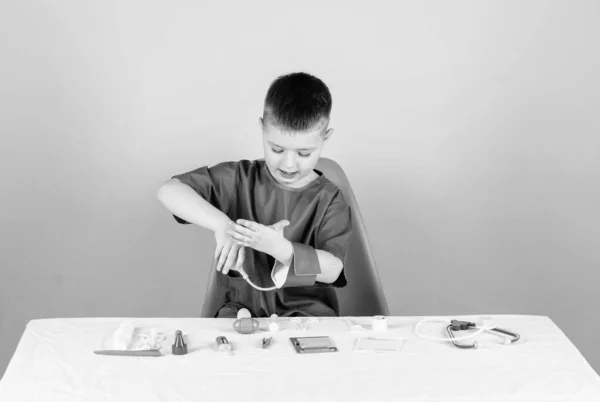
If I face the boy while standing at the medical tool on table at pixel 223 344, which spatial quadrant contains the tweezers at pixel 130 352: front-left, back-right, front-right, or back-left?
back-left

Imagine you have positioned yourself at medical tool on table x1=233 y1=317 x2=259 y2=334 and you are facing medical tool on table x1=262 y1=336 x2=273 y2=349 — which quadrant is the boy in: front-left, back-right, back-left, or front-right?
back-left

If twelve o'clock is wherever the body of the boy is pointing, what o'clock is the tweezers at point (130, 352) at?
The tweezers is roughly at 1 o'clock from the boy.

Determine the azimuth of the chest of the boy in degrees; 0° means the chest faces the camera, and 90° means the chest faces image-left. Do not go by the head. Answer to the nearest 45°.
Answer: approximately 0°

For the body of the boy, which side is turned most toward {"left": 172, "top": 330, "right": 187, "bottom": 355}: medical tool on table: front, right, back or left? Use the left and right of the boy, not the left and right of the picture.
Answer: front

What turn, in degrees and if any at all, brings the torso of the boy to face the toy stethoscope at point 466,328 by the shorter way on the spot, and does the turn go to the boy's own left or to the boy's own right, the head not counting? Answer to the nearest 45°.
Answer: approximately 45° to the boy's own left
